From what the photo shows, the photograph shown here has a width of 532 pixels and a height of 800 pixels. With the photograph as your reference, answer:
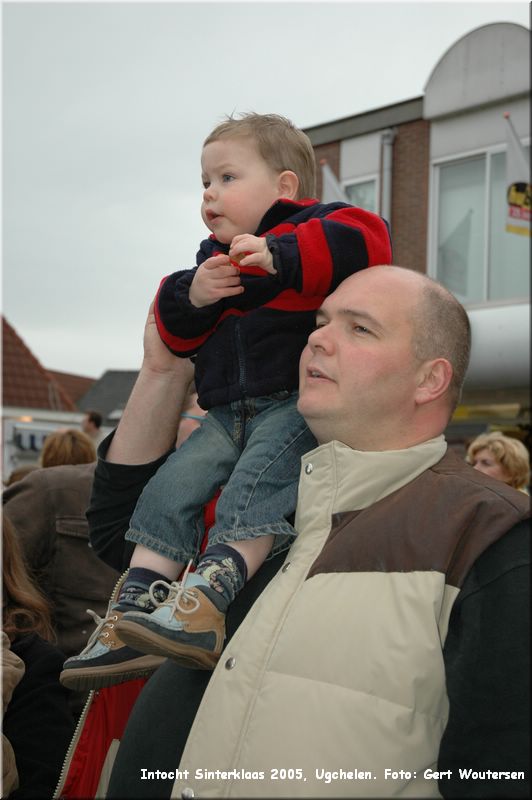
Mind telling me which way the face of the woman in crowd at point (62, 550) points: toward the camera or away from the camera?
away from the camera

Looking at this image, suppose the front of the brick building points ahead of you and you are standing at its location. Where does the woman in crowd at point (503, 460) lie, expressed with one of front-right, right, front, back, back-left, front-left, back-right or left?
front-left

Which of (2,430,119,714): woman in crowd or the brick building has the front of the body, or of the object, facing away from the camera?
the woman in crowd

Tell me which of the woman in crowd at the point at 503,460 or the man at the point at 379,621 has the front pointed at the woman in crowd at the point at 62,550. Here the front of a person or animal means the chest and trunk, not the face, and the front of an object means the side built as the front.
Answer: the woman in crowd at the point at 503,460

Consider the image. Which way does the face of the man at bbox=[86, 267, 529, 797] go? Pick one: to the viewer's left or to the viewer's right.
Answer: to the viewer's left

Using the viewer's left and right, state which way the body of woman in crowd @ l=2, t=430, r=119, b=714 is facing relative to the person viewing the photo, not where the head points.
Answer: facing away from the viewer

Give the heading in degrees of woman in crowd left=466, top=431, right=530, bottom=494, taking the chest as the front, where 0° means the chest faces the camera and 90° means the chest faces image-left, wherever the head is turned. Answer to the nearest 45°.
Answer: approximately 45°

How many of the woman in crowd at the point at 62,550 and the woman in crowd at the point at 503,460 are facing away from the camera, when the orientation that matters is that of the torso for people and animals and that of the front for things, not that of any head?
1

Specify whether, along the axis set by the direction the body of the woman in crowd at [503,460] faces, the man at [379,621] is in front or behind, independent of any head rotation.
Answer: in front

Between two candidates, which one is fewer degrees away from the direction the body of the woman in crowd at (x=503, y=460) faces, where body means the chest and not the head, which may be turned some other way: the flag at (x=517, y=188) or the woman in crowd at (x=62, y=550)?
the woman in crowd

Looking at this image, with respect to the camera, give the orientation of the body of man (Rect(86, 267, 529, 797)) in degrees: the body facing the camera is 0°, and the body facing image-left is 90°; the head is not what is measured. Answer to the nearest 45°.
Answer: approximately 45°

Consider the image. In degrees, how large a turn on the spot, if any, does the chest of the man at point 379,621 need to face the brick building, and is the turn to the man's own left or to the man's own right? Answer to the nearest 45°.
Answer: approximately 135° to the man's own right

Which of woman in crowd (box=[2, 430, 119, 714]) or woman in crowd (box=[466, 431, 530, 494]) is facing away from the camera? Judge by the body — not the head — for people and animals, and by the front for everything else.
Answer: woman in crowd (box=[2, 430, 119, 714])
